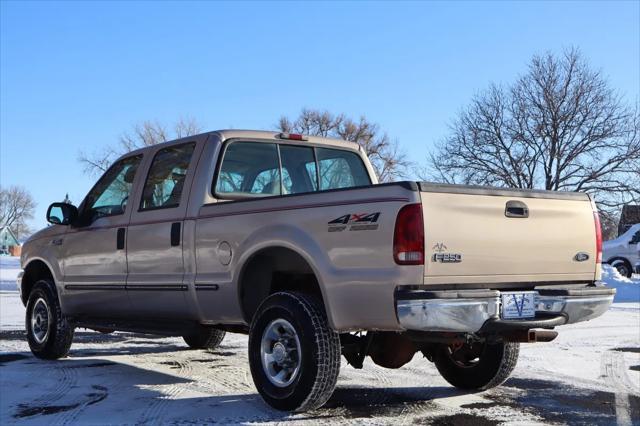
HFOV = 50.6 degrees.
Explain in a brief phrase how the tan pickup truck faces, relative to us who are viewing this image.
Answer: facing away from the viewer and to the left of the viewer

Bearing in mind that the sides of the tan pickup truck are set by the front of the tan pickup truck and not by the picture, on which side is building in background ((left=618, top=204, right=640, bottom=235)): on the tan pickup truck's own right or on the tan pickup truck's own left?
on the tan pickup truck's own right

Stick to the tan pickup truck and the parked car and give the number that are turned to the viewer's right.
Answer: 0

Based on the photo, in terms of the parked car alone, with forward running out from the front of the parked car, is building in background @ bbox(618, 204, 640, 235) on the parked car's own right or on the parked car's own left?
on the parked car's own right

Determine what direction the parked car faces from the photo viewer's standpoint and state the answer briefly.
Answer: facing to the left of the viewer
